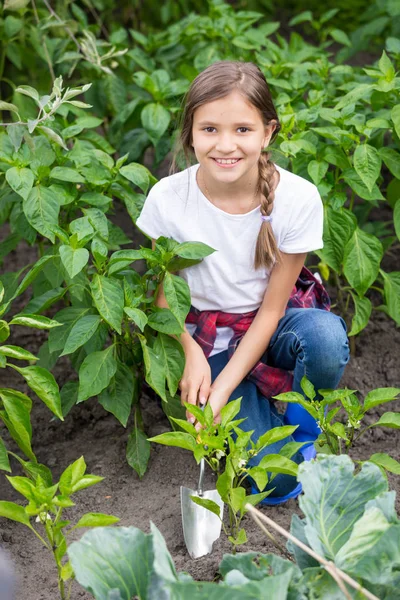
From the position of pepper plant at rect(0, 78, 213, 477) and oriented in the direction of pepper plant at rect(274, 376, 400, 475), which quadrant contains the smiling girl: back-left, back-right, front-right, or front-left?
front-left

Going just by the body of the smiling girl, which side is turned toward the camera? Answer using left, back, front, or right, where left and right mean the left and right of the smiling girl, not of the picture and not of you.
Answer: front

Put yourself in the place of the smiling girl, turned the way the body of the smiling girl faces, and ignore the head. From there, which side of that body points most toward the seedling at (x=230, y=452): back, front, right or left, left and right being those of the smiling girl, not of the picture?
front

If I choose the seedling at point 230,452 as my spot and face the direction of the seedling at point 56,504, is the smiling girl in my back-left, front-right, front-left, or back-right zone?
back-right

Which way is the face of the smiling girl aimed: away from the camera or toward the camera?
toward the camera
